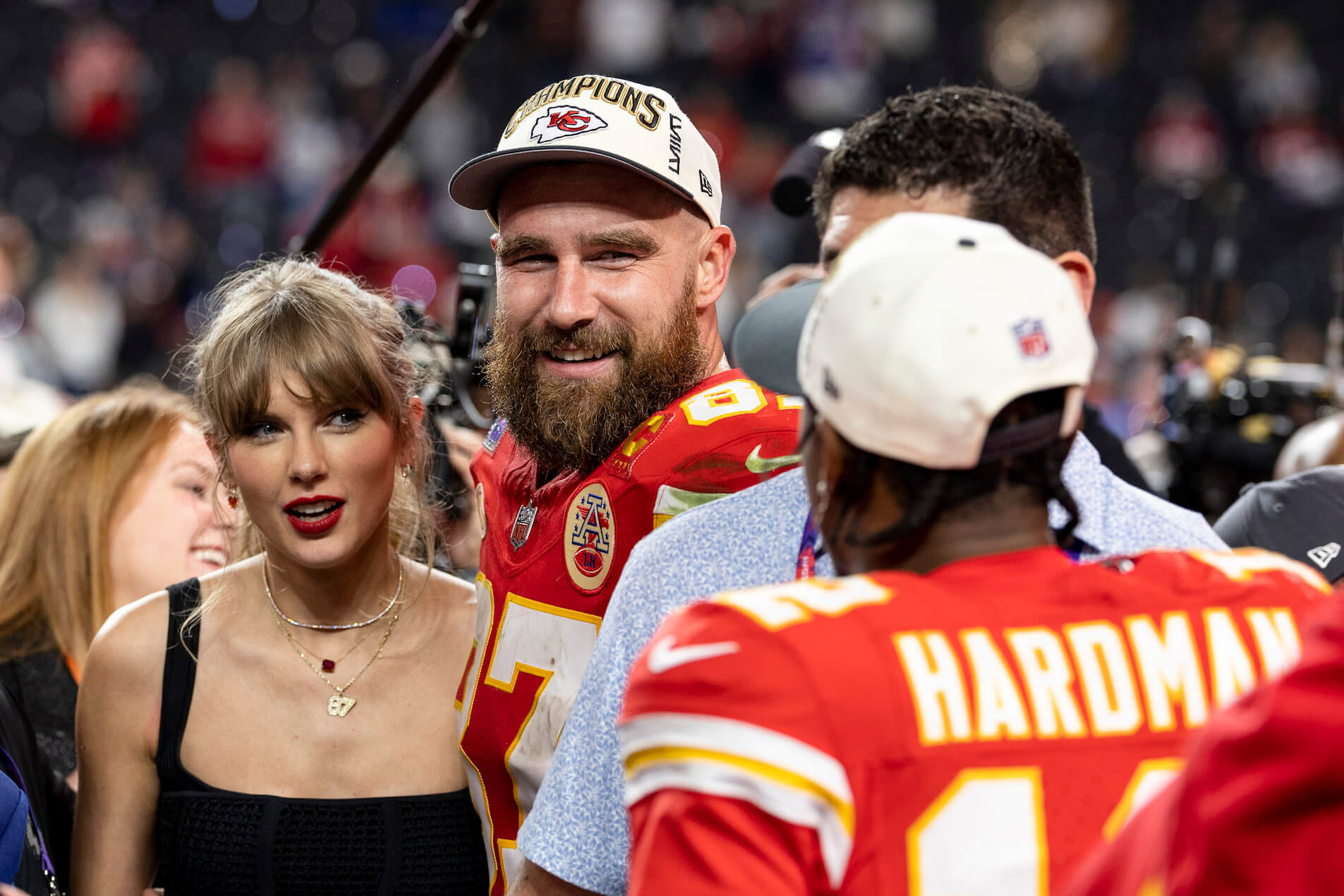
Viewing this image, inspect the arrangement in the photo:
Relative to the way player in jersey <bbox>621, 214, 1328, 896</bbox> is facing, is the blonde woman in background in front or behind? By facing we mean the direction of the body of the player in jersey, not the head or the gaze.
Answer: in front

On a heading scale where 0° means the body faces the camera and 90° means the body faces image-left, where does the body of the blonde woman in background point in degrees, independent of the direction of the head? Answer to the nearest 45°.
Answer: approximately 270°

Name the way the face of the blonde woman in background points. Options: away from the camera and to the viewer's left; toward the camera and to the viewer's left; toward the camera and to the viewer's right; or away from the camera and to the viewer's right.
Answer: toward the camera and to the viewer's right

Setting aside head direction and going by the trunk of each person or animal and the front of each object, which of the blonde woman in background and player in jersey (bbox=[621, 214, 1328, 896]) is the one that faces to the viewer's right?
the blonde woman in background

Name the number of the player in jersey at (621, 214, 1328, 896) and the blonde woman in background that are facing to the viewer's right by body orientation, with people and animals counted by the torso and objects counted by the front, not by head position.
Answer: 1

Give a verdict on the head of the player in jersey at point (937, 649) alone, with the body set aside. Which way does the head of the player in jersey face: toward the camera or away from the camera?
away from the camera

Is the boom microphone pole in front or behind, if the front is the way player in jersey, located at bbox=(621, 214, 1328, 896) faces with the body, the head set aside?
in front

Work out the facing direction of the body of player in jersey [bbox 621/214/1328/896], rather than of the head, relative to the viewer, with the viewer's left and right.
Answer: facing away from the viewer and to the left of the viewer
